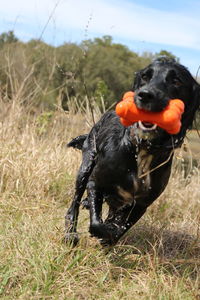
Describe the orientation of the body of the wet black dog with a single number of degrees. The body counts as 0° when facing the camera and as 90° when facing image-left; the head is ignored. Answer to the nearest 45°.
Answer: approximately 315°
